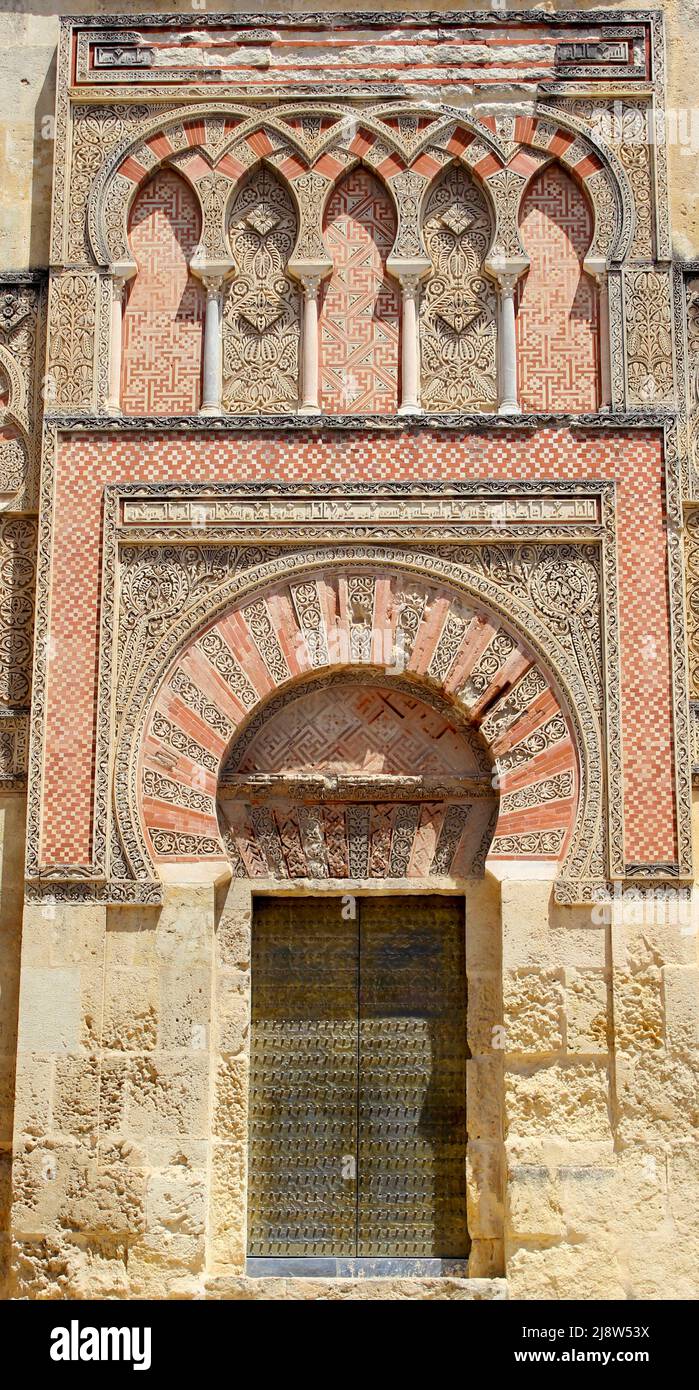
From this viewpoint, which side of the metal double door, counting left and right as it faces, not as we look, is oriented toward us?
front
